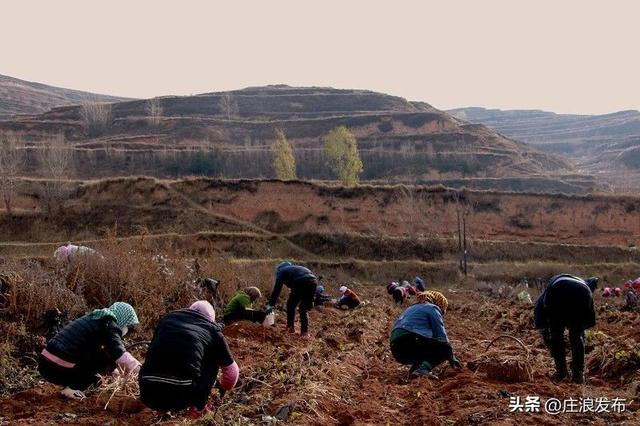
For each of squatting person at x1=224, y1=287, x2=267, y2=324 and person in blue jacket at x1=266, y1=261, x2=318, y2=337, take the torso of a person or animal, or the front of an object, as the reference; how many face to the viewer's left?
1

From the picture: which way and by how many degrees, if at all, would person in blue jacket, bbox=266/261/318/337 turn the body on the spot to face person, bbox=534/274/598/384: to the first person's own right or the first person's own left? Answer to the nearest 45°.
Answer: approximately 135° to the first person's own left

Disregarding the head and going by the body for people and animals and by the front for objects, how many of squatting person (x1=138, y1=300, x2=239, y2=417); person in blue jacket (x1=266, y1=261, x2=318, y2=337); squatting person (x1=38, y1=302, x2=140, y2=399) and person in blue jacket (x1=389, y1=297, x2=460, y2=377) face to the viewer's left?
1

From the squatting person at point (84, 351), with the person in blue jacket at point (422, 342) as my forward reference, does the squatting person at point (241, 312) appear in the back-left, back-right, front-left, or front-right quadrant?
front-left

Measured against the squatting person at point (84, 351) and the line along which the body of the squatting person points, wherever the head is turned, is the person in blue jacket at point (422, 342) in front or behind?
in front

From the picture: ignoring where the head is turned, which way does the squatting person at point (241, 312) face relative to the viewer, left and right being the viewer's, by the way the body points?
facing to the right of the viewer

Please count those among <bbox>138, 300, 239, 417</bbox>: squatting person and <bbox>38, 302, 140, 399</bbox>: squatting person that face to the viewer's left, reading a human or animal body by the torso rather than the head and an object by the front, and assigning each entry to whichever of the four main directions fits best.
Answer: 0

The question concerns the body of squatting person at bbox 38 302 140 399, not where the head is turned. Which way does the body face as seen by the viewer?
to the viewer's right

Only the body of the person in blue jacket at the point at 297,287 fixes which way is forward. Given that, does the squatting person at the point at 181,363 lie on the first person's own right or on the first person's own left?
on the first person's own left

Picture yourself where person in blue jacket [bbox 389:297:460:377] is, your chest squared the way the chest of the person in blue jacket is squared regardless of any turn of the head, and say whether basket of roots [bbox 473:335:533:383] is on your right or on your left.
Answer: on your right

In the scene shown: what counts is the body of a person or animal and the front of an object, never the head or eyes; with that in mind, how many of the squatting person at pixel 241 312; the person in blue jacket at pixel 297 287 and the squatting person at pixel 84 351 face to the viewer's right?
2

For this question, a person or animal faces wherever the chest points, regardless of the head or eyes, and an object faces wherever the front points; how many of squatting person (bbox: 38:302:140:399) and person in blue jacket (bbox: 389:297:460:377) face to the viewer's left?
0

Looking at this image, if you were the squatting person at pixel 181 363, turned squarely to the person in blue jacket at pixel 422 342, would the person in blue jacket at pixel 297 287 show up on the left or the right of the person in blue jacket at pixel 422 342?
left

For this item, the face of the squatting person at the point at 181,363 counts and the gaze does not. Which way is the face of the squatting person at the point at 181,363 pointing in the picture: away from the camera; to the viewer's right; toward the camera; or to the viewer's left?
away from the camera

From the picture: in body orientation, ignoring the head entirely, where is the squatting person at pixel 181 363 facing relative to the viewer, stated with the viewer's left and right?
facing away from the viewer and to the right of the viewer
